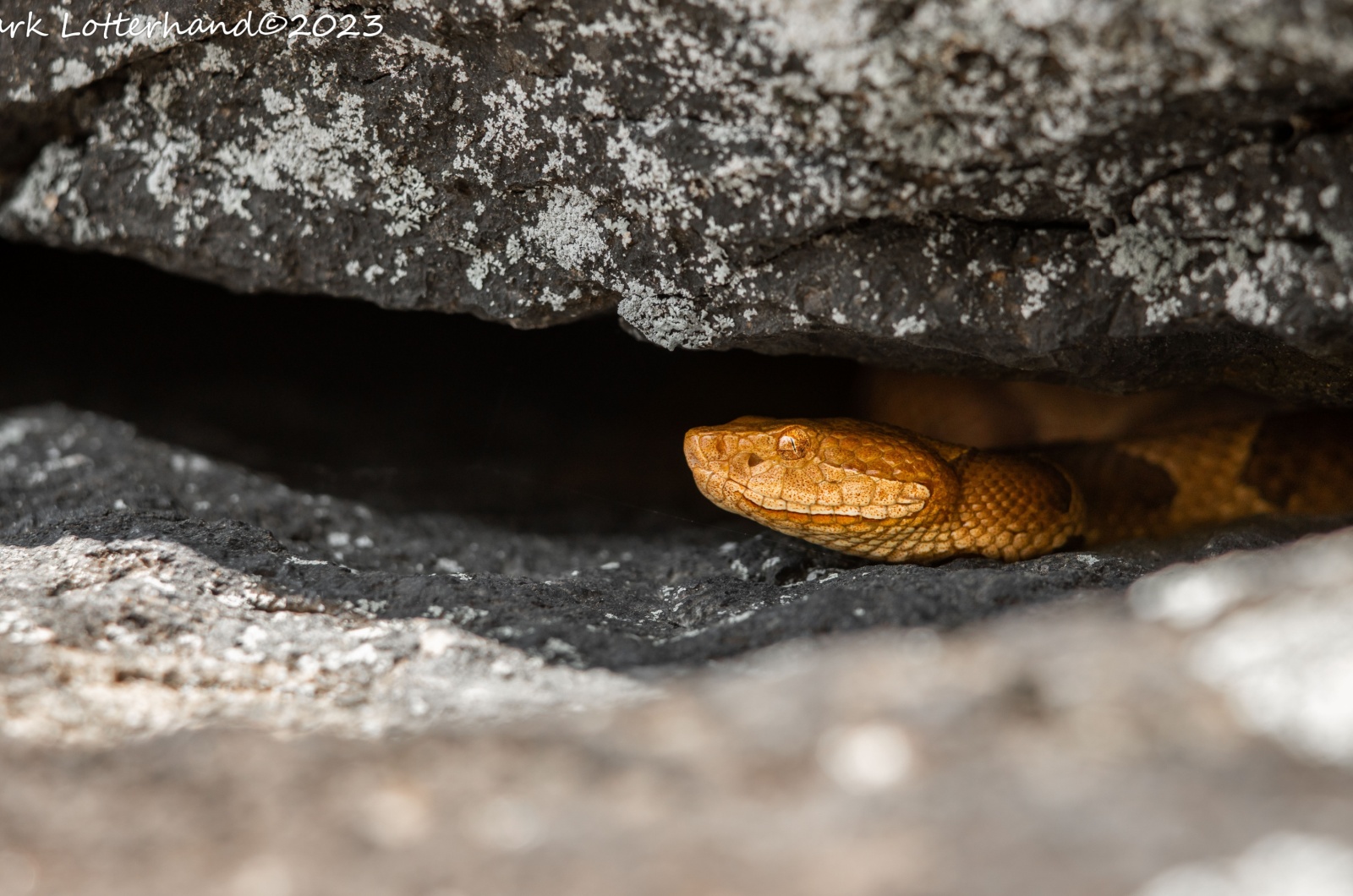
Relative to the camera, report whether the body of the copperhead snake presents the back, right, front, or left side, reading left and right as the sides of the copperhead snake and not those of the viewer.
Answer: left
